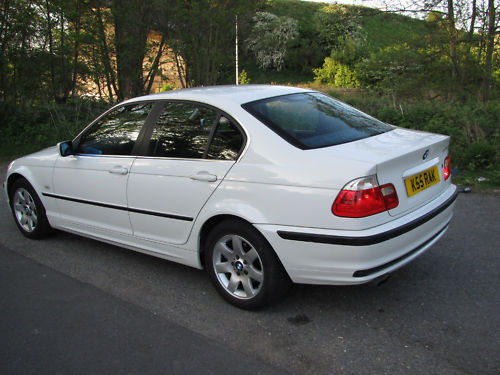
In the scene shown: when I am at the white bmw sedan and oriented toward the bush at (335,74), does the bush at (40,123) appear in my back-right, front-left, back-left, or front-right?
front-left

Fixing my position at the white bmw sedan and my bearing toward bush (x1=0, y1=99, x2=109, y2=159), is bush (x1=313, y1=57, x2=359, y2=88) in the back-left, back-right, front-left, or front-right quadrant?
front-right

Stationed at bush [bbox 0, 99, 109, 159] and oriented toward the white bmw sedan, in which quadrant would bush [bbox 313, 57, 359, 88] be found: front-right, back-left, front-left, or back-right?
back-left

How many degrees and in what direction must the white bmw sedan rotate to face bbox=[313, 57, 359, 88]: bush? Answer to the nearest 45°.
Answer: approximately 45° to its right

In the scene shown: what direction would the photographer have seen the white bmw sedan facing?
facing away from the viewer and to the left of the viewer

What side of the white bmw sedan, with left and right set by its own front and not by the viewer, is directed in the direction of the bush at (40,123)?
front
